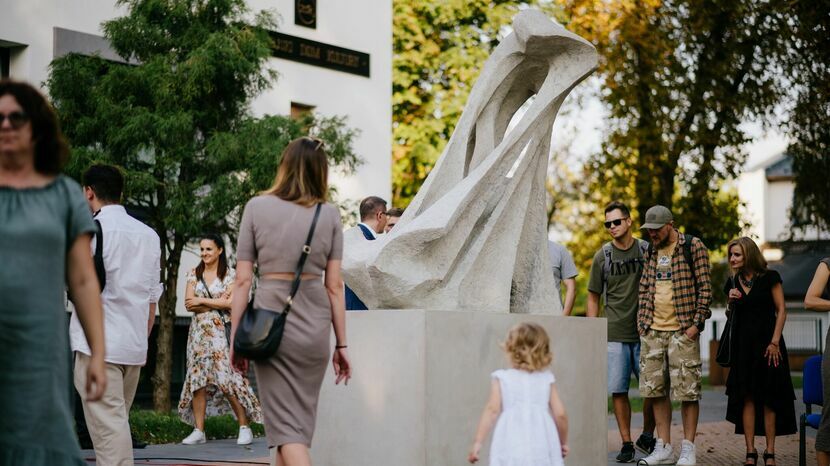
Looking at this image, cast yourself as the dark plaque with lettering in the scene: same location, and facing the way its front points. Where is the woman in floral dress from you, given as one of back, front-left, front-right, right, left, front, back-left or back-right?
front-right

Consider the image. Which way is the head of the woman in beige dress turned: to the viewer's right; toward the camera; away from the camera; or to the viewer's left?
away from the camera

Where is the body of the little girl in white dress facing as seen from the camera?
away from the camera

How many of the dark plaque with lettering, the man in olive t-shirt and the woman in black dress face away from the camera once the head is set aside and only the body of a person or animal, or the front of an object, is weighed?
0

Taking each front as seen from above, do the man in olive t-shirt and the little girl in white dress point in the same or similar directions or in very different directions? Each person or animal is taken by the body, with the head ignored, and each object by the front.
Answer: very different directions

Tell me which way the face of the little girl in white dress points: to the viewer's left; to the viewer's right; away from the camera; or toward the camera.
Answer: away from the camera

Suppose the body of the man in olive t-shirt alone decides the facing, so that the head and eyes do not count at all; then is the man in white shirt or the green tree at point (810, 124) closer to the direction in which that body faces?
the man in white shirt

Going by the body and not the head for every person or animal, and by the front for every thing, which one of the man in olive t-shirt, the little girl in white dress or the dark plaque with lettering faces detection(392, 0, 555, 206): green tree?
the little girl in white dress

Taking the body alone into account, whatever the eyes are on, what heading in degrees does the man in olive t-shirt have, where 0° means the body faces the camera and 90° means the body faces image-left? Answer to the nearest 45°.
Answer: approximately 0°

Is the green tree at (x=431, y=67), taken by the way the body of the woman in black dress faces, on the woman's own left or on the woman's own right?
on the woman's own right

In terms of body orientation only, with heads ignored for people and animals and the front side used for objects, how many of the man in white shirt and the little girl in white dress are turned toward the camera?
0

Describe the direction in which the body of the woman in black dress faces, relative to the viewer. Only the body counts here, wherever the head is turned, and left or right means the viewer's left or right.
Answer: facing the viewer and to the left of the viewer

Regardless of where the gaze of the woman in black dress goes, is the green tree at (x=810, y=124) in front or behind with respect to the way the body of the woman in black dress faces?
behind

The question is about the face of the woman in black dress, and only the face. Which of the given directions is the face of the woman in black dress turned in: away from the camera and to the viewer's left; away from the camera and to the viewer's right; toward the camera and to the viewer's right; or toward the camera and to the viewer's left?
toward the camera and to the viewer's left

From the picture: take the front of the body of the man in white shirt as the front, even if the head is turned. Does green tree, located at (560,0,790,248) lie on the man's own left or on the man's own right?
on the man's own right

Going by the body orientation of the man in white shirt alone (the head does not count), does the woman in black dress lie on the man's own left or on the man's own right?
on the man's own right

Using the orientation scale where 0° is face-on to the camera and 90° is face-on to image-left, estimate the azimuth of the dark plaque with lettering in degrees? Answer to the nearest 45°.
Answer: approximately 315°

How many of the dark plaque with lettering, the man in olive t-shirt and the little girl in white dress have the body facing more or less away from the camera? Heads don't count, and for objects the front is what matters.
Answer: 1
